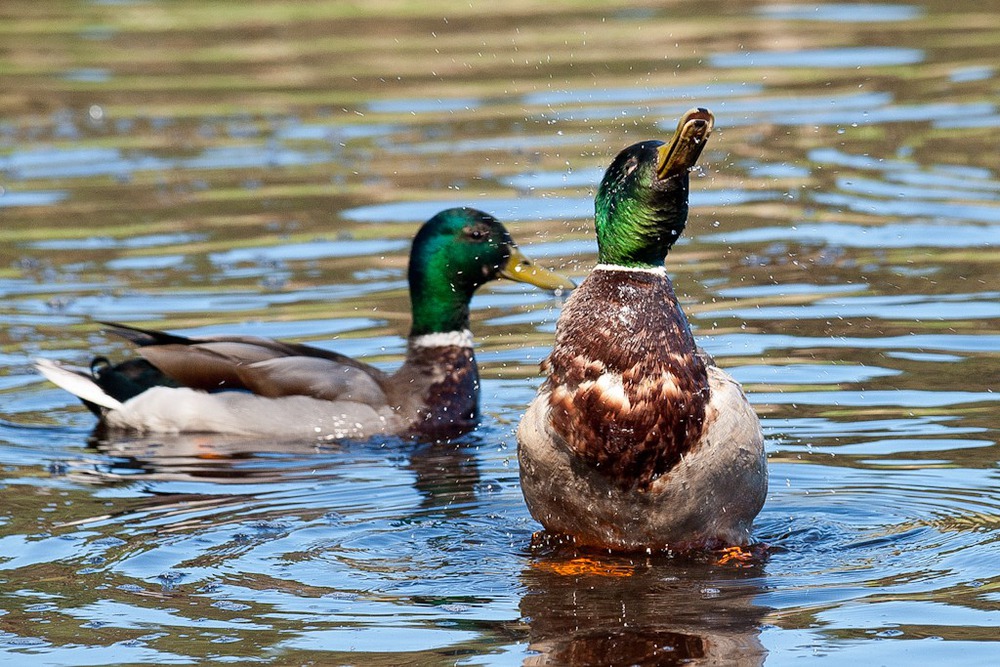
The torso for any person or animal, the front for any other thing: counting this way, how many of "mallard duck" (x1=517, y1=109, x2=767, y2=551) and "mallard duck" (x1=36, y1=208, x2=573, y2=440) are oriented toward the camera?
1

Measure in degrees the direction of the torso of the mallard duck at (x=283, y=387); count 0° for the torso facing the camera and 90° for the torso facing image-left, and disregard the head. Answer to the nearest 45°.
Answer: approximately 270°

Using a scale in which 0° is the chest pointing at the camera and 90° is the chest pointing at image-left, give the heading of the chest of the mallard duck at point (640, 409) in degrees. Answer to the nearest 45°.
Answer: approximately 0°

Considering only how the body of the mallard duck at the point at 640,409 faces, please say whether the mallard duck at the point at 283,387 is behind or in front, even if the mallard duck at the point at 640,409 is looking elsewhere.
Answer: behind

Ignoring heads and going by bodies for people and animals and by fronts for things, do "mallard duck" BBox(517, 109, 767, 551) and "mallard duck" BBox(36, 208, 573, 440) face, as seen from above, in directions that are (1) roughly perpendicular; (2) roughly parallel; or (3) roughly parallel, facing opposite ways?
roughly perpendicular
